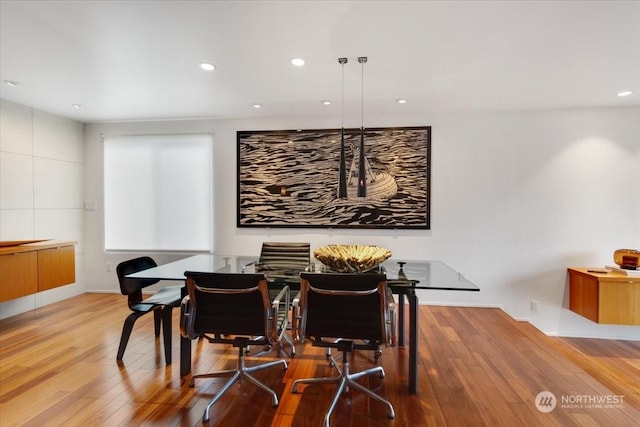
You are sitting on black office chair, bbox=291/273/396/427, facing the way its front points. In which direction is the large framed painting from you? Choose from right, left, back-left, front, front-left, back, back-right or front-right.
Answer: front

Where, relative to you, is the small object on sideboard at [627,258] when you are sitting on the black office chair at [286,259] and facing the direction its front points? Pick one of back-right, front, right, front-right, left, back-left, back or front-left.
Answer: left

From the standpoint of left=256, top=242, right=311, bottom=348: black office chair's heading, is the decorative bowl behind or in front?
in front

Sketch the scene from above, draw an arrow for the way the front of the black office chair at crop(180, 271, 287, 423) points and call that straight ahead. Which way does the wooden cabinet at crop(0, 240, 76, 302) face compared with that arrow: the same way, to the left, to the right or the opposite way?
to the right

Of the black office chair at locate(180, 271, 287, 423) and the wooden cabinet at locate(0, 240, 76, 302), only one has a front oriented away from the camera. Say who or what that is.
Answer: the black office chair

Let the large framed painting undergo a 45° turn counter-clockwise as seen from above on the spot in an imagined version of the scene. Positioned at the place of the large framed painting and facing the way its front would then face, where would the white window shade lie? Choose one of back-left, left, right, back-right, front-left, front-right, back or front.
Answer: back-right

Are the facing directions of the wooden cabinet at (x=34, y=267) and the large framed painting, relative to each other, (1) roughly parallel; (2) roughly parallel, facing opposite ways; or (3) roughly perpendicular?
roughly perpendicular

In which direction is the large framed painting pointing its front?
toward the camera

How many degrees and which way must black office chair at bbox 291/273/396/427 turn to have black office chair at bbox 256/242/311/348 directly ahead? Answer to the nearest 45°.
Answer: approximately 45° to its left

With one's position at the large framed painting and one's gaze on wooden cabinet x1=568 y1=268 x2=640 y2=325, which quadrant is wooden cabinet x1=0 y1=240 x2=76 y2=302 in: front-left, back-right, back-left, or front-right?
back-right

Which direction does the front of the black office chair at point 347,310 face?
away from the camera

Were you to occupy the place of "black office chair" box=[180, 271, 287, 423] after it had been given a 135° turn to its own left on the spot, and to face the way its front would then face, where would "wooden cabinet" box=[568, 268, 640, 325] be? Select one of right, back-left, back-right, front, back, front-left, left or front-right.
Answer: back-left

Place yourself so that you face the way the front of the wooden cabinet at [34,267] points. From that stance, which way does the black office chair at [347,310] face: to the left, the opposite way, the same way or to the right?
to the left

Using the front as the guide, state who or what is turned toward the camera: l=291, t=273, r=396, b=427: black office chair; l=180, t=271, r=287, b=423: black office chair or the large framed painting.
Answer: the large framed painting

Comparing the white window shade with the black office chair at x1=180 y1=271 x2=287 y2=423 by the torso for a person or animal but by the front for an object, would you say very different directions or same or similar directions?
very different directions

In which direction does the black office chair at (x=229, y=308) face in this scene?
away from the camera

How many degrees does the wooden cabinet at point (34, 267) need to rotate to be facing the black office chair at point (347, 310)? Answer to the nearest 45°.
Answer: approximately 45° to its right
